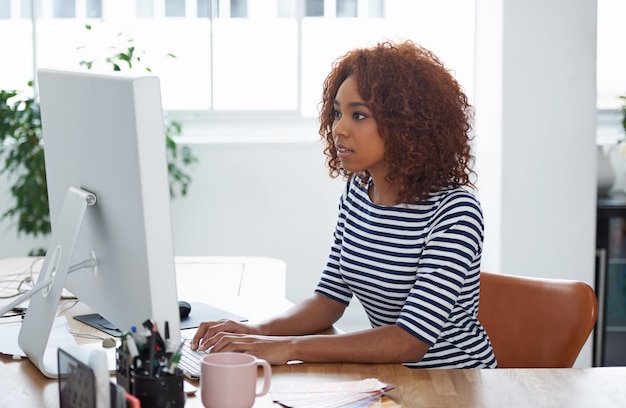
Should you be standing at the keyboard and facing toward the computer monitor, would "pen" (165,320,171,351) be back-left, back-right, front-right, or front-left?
front-left

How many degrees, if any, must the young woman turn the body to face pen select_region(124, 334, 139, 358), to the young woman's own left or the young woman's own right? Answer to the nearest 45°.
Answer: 0° — they already face it

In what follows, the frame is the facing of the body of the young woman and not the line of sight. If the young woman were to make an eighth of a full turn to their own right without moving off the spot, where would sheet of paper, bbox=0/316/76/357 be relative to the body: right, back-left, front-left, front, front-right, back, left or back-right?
front

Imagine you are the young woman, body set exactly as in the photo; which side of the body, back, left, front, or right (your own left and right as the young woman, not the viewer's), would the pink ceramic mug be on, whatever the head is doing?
front

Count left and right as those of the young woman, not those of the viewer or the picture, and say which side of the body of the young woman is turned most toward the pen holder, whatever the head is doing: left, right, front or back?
front

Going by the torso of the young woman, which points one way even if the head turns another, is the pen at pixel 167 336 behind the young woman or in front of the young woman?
in front

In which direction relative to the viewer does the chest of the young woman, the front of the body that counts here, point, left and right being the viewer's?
facing the viewer and to the left of the viewer

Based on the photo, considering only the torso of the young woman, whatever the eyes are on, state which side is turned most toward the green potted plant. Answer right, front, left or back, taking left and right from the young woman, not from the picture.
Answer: right
